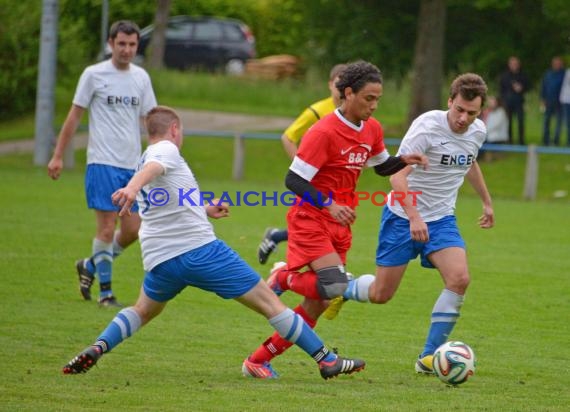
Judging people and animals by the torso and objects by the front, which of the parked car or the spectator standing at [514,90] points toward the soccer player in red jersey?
the spectator standing

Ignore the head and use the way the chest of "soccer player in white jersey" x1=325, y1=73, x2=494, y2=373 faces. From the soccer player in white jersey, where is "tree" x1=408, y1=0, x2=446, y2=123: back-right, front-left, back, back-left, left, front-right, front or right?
back-left

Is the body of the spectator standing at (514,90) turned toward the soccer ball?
yes

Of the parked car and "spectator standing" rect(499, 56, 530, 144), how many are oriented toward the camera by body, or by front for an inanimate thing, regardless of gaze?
1

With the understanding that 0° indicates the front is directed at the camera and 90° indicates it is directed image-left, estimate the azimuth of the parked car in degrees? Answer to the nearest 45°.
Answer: approximately 90°

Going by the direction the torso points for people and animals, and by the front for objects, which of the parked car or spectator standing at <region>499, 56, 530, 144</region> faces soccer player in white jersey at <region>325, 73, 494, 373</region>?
the spectator standing

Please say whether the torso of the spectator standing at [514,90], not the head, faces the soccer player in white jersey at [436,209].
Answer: yes
